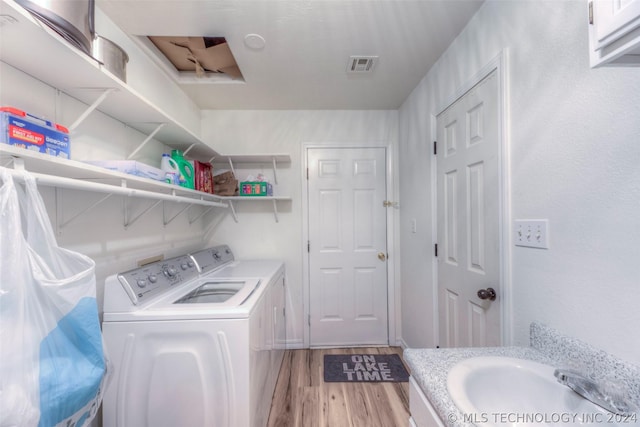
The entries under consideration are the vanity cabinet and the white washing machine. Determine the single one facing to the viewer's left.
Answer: the vanity cabinet

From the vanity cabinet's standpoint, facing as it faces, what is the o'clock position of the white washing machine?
The white washing machine is roughly at 12 o'clock from the vanity cabinet.

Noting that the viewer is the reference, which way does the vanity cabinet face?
facing to the left of the viewer

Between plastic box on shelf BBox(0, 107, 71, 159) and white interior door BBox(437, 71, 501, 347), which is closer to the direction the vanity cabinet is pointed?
the plastic box on shelf

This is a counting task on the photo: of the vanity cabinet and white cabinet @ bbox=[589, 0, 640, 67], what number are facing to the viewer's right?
0

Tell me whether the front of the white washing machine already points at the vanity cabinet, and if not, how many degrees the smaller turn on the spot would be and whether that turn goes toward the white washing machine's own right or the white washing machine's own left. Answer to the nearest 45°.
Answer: approximately 45° to the white washing machine's own right

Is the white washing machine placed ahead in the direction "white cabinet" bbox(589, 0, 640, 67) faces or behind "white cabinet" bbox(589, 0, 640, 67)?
ahead

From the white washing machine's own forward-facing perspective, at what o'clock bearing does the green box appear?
The green box is roughly at 10 o'clock from the white washing machine.

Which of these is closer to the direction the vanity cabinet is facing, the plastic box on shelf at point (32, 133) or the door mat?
the plastic box on shelf

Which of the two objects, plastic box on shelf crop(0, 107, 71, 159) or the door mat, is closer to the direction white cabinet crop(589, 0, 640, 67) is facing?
the plastic box on shelf

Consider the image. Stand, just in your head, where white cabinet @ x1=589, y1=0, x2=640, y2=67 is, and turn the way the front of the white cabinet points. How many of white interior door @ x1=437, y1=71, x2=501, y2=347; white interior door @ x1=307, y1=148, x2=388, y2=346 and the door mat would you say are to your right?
3

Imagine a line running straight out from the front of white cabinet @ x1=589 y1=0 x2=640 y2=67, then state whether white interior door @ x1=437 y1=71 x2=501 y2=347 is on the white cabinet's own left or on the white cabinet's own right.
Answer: on the white cabinet's own right

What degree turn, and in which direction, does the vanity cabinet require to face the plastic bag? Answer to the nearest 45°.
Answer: approximately 45° to its left
